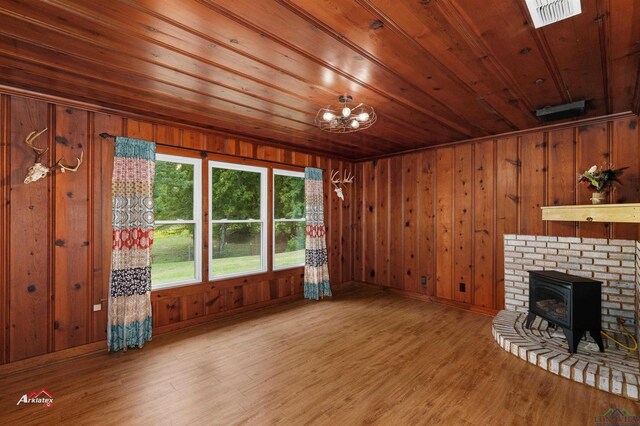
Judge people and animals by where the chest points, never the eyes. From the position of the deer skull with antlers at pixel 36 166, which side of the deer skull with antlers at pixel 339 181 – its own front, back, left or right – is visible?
right

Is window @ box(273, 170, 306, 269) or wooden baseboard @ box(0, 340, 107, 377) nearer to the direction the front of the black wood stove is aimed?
the wooden baseboard

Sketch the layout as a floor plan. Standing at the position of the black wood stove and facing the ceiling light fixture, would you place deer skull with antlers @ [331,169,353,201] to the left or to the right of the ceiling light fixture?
right

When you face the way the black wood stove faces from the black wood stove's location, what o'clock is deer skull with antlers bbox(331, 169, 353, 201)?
The deer skull with antlers is roughly at 2 o'clock from the black wood stove.

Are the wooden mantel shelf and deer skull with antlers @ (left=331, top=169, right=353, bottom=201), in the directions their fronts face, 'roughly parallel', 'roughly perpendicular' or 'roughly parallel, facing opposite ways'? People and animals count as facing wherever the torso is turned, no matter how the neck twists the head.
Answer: roughly perpendicular

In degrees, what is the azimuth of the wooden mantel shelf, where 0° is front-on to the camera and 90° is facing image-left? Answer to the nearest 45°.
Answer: approximately 0°

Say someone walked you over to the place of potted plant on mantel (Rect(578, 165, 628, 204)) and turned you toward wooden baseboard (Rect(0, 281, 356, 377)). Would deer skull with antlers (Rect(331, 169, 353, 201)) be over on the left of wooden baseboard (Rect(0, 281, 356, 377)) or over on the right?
right

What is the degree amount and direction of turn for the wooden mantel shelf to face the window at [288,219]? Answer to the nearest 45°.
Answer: approximately 90° to its right

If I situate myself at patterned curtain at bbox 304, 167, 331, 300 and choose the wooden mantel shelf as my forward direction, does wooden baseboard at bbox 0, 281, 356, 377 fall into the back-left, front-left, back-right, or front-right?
back-right

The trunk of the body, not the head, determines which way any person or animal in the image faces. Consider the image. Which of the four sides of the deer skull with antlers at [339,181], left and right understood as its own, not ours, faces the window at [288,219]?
right

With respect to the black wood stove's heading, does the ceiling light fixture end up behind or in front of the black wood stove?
in front

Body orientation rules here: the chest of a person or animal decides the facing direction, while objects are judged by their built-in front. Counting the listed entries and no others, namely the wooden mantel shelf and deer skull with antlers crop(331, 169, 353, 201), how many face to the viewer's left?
0

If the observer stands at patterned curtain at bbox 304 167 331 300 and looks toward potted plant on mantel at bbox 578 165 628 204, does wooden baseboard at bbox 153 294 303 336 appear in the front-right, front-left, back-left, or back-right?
back-right

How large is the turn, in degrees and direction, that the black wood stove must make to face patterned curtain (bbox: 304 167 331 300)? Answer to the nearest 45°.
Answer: approximately 45° to its right

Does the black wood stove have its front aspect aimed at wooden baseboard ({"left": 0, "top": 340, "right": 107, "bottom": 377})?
yes

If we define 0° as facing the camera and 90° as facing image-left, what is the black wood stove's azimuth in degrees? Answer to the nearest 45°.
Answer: approximately 45°
